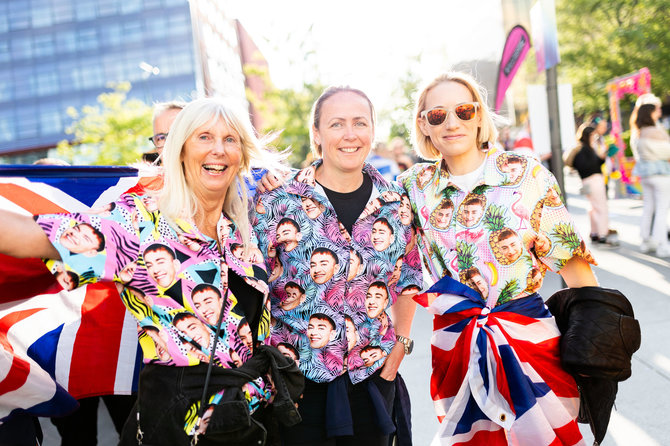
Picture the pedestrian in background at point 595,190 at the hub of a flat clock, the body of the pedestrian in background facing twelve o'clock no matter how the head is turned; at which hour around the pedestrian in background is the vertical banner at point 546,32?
The vertical banner is roughly at 3 o'clock from the pedestrian in background.

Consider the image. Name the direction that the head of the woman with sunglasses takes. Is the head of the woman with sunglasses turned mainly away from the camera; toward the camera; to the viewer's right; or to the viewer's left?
toward the camera

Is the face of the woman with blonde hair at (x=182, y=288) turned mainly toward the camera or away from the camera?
toward the camera
